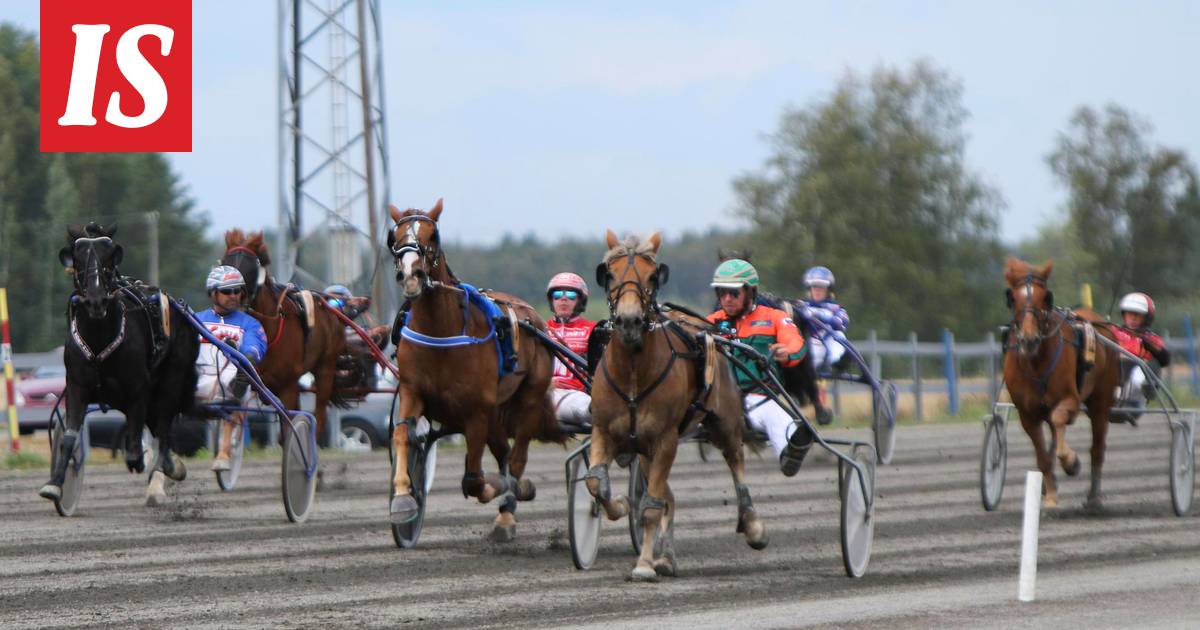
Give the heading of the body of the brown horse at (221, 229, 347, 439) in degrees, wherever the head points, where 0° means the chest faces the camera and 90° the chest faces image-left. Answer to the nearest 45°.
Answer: approximately 45°

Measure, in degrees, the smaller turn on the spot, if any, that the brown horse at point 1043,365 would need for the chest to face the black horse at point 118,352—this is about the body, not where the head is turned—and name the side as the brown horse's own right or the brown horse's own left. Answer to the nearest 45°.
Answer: approximately 45° to the brown horse's own right

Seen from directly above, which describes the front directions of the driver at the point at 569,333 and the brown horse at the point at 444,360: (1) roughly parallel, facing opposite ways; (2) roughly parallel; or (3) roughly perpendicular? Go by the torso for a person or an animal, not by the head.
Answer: roughly parallel

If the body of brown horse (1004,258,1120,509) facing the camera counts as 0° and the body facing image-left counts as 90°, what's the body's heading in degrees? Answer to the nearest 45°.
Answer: approximately 0°

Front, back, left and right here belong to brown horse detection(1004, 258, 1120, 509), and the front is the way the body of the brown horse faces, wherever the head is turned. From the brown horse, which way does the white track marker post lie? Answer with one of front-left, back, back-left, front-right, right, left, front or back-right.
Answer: front

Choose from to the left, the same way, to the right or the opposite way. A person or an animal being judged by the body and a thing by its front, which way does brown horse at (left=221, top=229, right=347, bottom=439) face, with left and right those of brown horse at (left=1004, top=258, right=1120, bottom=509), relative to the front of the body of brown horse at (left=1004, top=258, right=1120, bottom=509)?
the same way

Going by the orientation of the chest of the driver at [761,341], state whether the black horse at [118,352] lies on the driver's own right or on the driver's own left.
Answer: on the driver's own right

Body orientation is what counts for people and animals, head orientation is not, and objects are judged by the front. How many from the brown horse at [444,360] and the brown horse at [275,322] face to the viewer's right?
0

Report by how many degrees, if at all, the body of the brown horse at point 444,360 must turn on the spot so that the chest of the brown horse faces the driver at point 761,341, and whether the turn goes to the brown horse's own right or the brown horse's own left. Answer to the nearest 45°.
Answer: approximately 135° to the brown horse's own left

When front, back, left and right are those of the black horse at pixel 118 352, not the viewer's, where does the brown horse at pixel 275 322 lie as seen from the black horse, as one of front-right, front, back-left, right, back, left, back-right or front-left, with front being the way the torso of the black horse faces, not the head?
back

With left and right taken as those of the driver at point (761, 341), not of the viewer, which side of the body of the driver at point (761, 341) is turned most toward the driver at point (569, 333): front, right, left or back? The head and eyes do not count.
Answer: right

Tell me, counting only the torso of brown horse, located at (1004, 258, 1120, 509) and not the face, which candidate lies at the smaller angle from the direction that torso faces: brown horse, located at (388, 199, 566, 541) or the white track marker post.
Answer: the white track marker post

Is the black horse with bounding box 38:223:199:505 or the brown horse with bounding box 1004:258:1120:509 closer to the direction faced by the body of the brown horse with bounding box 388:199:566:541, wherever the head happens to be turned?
the black horse

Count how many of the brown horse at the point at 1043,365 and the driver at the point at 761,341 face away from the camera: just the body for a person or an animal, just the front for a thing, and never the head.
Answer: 0

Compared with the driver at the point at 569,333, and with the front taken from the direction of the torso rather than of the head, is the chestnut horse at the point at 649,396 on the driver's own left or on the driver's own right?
on the driver's own left

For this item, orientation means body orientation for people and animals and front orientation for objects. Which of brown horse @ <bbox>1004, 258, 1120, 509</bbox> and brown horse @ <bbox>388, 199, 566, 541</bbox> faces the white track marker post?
brown horse @ <bbox>1004, 258, 1120, 509</bbox>

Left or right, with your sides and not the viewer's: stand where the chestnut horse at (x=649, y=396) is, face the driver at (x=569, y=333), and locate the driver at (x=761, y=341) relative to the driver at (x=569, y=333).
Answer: right

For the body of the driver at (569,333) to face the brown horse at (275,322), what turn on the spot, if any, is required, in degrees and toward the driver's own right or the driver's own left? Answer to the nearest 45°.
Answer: approximately 90° to the driver's own right

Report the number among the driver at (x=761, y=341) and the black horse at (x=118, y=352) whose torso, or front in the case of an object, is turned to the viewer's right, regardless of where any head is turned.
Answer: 0

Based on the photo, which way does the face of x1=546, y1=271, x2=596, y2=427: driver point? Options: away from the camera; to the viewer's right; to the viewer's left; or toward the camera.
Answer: toward the camera
